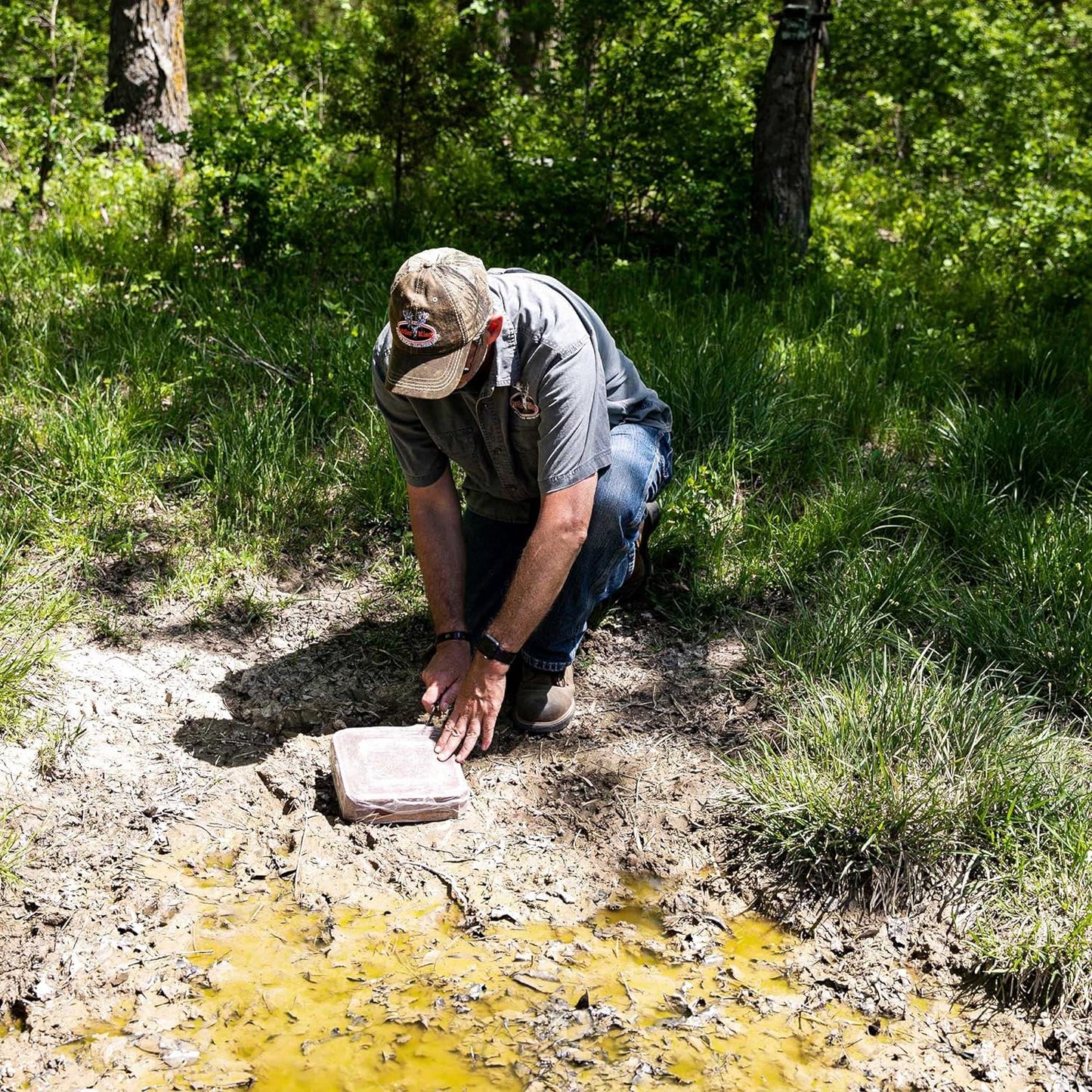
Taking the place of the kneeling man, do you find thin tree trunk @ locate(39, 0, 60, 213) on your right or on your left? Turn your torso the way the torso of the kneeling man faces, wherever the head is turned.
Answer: on your right

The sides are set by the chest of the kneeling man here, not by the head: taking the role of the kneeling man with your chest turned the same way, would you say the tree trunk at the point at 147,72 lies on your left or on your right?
on your right

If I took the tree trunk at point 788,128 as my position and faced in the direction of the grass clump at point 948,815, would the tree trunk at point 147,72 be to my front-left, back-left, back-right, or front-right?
back-right

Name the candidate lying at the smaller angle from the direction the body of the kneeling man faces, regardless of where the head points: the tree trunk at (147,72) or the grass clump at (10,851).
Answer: the grass clump

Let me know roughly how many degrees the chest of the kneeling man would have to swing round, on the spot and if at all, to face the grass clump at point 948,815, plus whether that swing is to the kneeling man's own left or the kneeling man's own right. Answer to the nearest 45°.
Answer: approximately 90° to the kneeling man's own left

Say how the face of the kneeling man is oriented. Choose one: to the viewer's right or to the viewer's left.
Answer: to the viewer's left

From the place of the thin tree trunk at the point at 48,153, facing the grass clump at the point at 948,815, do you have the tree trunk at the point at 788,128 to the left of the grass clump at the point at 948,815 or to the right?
left

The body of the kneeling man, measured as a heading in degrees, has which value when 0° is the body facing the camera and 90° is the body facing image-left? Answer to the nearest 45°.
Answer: approximately 45°
